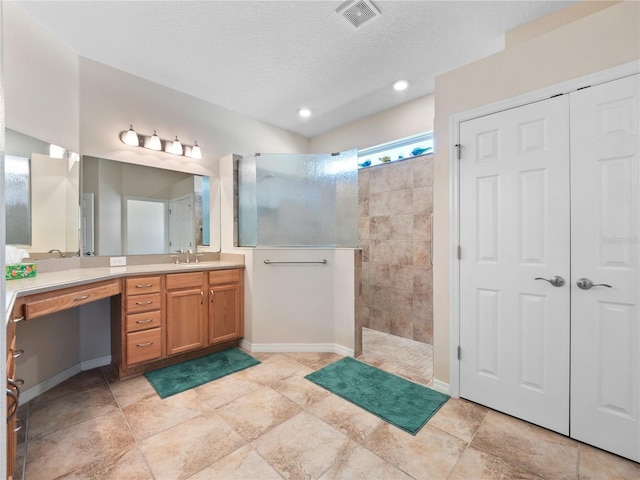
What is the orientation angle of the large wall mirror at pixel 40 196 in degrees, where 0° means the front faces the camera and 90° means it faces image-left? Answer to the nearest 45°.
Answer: approximately 315°

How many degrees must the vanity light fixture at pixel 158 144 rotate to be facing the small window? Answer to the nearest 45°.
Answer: approximately 45° to its left

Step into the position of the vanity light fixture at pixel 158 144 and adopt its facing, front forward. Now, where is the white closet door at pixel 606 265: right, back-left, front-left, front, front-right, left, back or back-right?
front

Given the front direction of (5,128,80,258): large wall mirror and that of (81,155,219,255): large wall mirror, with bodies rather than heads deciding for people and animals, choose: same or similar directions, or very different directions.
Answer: same or similar directions

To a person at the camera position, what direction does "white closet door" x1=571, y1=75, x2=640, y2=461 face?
facing the viewer and to the left of the viewer

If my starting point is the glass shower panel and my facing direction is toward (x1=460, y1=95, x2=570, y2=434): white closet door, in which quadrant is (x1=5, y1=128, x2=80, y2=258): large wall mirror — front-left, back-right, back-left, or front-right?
back-right

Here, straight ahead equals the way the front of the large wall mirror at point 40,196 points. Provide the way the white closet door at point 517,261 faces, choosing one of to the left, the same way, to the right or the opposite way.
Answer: the opposite way

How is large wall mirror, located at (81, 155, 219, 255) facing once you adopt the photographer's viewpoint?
facing the viewer and to the right of the viewer

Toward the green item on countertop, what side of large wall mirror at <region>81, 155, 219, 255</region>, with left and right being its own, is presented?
right
